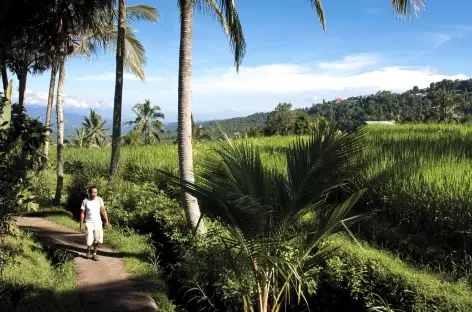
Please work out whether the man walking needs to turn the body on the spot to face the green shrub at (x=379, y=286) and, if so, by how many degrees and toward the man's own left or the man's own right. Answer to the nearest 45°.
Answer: approximately 45° to the man's own left

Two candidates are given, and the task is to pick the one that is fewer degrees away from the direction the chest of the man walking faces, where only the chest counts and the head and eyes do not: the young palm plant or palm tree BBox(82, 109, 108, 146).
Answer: the young palm plant

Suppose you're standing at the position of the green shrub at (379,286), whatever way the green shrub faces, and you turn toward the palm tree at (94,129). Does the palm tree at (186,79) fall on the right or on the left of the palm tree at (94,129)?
left

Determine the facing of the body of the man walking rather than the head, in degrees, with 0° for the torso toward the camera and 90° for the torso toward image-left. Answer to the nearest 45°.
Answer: approximately 0°

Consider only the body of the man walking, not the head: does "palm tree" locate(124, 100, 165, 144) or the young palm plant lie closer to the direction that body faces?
the young palm plant

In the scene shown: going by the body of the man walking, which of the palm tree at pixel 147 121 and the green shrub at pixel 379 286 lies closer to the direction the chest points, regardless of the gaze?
the green shrub

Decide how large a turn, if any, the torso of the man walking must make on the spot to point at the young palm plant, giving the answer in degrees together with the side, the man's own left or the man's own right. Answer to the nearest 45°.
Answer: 0° — they already face it

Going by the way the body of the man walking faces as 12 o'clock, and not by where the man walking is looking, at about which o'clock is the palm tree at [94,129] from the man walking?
The palm tree is roughly at 6 o'clock from the man walking.

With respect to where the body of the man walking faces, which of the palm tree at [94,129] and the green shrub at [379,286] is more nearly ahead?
the green shrub

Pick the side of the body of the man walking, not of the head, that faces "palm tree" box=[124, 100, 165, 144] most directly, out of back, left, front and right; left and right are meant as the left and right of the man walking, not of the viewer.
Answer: back
